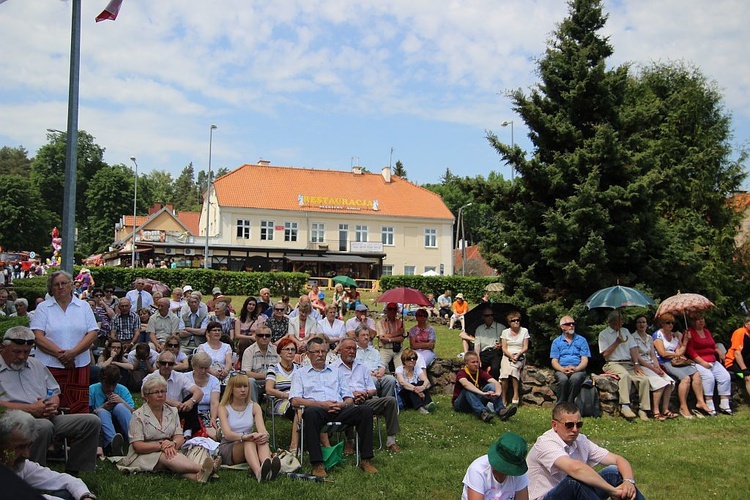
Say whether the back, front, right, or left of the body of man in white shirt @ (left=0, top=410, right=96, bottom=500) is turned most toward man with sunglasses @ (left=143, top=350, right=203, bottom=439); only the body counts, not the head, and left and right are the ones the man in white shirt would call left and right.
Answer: left

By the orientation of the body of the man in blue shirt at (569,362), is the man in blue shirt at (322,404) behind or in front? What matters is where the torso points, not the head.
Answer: in front

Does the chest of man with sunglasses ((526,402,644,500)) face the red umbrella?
no

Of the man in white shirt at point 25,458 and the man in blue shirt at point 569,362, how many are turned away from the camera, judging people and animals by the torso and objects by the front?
0

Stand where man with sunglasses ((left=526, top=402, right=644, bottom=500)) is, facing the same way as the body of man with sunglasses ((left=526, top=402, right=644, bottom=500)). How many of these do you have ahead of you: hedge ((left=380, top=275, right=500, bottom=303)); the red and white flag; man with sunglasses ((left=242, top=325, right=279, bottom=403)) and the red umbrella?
0

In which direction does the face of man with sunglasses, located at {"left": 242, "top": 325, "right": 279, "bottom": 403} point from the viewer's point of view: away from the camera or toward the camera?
toward the camera

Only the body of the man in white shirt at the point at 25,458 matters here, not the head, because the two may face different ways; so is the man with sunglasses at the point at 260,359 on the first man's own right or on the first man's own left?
on the first man's own left

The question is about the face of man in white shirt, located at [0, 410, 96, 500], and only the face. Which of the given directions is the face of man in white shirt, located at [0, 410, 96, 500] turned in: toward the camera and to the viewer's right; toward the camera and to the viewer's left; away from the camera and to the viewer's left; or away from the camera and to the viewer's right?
toward the camera and to the viewer's right

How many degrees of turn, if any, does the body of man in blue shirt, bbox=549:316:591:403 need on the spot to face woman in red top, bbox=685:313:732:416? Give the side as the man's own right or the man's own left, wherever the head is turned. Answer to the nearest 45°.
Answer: approximately 135° to the man's own left

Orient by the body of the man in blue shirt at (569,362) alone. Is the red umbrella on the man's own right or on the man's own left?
on the man's own right

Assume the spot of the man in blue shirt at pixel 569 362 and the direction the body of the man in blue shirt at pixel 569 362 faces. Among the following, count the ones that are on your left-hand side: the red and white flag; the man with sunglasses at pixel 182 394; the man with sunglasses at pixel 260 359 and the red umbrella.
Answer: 0

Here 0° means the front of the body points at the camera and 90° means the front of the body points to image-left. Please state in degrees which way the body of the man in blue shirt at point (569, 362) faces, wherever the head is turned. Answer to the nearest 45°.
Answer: approximately 0°

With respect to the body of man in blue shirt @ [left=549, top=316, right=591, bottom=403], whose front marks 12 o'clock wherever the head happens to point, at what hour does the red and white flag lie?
The red and white flag is roughly at 2 o'clock from the man in blue shirt.

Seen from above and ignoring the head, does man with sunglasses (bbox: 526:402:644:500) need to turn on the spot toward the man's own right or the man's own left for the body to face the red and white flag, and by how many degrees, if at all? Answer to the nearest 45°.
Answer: approximately 135° to the man's own right

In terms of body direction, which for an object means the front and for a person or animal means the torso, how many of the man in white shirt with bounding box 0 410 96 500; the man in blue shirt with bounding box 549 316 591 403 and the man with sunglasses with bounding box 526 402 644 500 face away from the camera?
0

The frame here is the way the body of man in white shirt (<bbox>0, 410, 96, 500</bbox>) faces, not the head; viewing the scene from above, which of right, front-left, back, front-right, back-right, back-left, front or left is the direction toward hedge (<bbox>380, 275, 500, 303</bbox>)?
left
